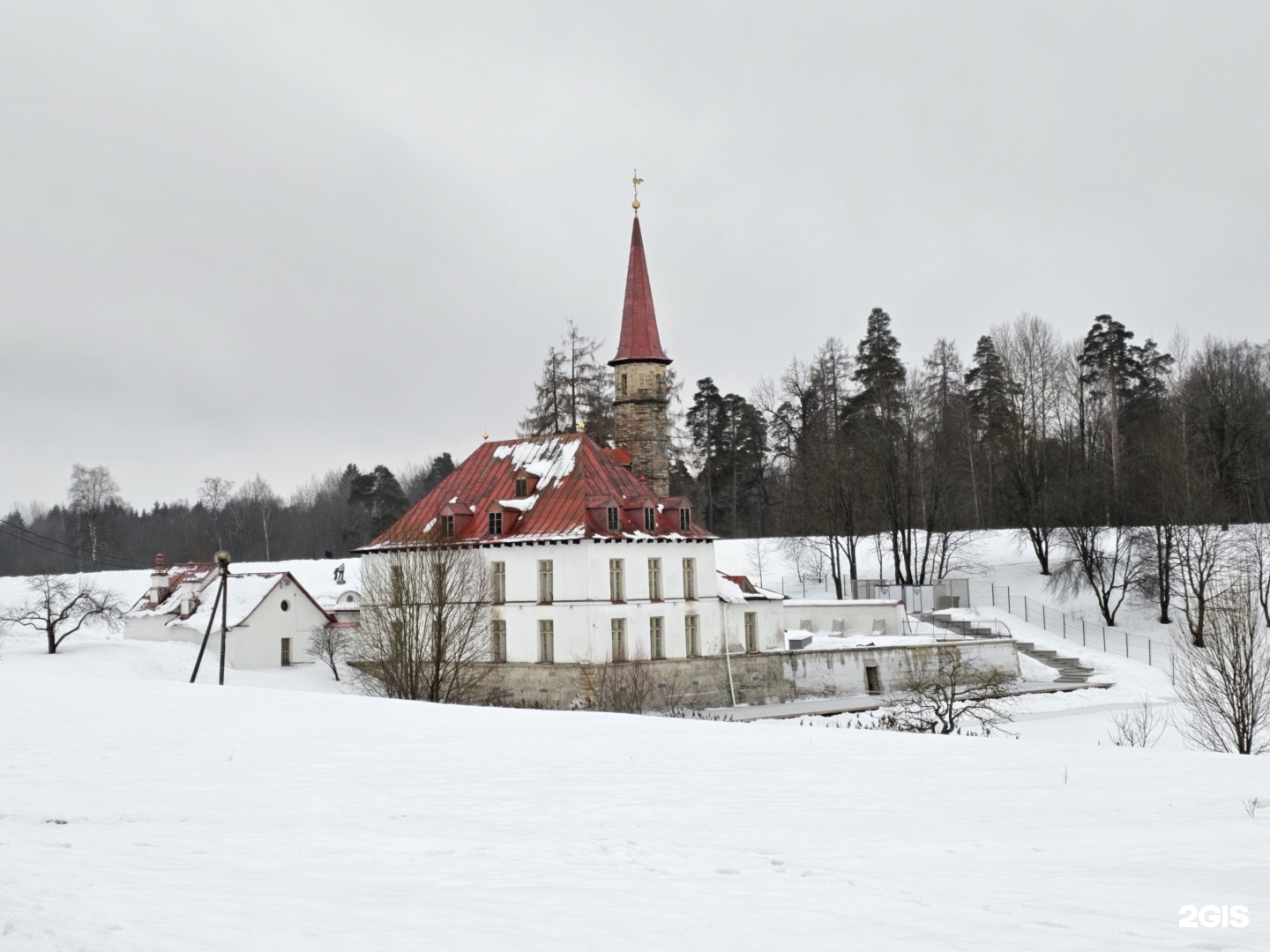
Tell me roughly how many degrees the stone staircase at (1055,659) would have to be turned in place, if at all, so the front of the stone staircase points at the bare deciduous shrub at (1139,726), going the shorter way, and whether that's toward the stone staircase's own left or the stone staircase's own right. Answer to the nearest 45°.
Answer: approximately 45° to the stone staircase's own right

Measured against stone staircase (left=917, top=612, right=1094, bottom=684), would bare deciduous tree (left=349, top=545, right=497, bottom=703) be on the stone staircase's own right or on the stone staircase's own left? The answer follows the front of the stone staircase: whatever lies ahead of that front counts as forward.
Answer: on the stone staircase's own right

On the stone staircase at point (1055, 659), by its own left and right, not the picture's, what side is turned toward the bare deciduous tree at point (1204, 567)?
left

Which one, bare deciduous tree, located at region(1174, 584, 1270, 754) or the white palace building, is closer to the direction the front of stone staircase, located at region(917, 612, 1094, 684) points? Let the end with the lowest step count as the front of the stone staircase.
the bare deciduous tree

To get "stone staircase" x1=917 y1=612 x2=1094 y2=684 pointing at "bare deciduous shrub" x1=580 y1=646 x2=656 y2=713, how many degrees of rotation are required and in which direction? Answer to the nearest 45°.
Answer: approximately 90° to its right

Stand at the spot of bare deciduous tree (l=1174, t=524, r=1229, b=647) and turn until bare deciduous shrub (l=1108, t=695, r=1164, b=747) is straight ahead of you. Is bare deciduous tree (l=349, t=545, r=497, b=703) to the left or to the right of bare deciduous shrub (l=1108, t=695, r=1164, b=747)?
right

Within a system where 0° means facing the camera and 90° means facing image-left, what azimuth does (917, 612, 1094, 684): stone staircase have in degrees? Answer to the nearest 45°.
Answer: approximately 315°
